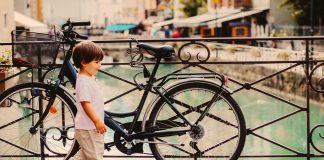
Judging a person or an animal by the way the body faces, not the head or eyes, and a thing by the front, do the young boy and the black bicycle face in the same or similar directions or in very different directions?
very different directions

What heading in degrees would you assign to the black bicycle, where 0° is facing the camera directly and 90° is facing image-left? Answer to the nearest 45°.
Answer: approximately 90°

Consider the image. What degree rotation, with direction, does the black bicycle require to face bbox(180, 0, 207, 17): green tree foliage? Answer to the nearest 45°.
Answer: approximately 90° to its right

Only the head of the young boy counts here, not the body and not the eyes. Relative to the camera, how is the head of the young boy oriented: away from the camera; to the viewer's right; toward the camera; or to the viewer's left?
to the viewer's right

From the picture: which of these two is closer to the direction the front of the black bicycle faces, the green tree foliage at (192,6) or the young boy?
the young boy

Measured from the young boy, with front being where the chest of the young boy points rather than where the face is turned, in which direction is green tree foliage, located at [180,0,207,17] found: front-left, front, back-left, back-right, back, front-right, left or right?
left

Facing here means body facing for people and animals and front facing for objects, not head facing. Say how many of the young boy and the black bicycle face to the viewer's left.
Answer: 1

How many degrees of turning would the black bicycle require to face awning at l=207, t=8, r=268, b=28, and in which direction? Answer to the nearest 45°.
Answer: approximately 90° to its right

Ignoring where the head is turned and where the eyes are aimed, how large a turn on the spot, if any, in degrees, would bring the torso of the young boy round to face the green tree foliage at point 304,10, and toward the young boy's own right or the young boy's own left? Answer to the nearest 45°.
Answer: approximately 90° to the young boy's own left

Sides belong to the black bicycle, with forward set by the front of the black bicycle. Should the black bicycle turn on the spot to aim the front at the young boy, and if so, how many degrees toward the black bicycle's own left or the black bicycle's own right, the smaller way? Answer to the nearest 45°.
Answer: approximately 45° to the black bicycle's own left

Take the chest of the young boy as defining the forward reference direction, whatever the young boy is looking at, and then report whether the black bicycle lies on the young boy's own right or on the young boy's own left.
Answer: on the young boy's own left
